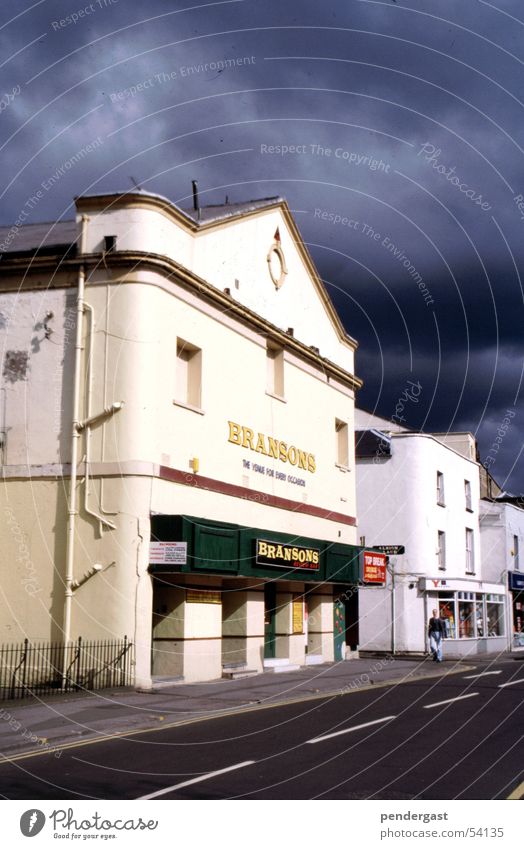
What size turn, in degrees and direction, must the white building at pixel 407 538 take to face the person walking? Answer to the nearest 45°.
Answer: approximately 45° to its right

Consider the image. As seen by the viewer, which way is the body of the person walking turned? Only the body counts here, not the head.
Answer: toward the camera

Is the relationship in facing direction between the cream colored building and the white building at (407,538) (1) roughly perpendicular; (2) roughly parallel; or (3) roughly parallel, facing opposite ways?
roughly parallel

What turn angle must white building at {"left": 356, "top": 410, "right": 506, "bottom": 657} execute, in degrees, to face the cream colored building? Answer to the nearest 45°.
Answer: approximately 45° to its right

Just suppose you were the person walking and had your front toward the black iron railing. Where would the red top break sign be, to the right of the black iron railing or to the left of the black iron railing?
right

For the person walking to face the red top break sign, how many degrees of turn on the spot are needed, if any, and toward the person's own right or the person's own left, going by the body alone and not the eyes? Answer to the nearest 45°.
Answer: approximately 45° to the person's own right

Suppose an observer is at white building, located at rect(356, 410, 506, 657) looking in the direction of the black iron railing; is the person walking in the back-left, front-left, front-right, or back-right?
front-left

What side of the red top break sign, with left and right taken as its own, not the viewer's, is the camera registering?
front

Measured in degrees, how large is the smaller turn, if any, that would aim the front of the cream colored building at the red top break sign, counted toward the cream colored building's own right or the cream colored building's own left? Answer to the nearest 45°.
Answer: approximately 90° to the cream colored building's own left

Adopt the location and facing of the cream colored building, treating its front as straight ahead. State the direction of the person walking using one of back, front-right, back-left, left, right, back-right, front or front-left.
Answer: left

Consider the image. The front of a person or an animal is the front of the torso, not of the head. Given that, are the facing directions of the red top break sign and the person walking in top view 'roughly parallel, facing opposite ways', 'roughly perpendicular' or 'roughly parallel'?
roughly parallel

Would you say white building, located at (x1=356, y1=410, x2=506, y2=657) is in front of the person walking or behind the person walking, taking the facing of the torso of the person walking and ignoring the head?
behind

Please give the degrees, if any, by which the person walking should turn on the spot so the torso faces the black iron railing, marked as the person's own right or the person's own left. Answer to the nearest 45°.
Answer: approximately 45° to the person's own right

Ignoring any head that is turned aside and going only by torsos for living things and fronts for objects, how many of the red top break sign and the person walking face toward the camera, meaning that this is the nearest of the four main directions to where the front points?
2

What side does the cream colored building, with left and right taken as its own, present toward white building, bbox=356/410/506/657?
left

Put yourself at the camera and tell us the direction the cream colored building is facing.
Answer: facing the viewer and to the right of the viewer
